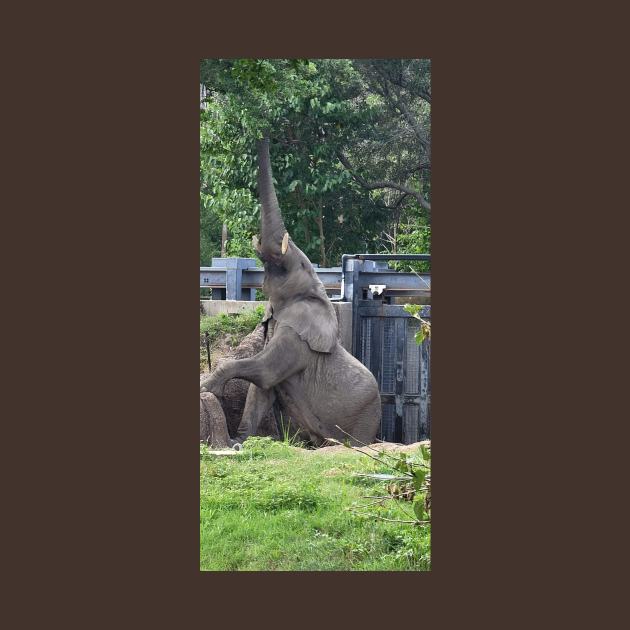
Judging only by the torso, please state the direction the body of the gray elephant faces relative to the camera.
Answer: to the viewer's left

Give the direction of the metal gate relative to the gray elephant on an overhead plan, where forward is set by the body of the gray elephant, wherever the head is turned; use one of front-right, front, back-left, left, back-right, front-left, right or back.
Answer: back-right

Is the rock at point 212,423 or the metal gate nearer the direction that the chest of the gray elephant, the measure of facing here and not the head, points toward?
the rock
